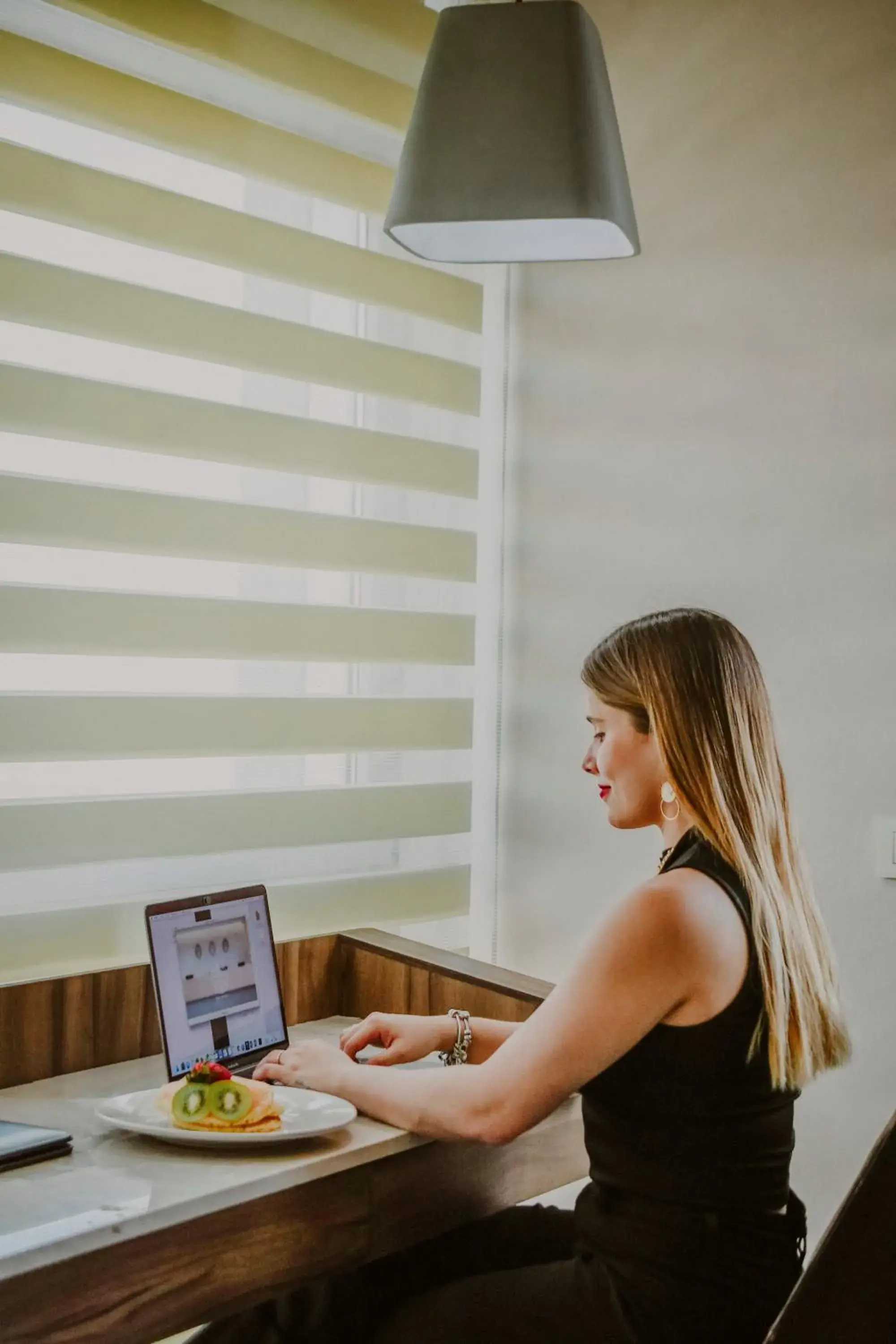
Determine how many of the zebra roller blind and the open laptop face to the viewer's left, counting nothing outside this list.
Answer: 0

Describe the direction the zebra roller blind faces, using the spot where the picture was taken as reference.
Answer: facing the viewer and to the right of the viewer

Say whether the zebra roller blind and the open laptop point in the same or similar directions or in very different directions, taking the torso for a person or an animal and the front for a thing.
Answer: same or similar directions

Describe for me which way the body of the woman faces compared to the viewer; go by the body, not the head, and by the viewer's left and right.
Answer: facing to the left of the viewer

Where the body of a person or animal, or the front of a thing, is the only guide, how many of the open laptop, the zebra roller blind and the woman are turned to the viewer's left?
1

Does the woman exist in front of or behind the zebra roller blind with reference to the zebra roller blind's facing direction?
in front

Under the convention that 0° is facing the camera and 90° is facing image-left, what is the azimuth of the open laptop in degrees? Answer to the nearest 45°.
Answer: approximately 315°

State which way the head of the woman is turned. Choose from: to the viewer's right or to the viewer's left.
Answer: to the viewer's left
